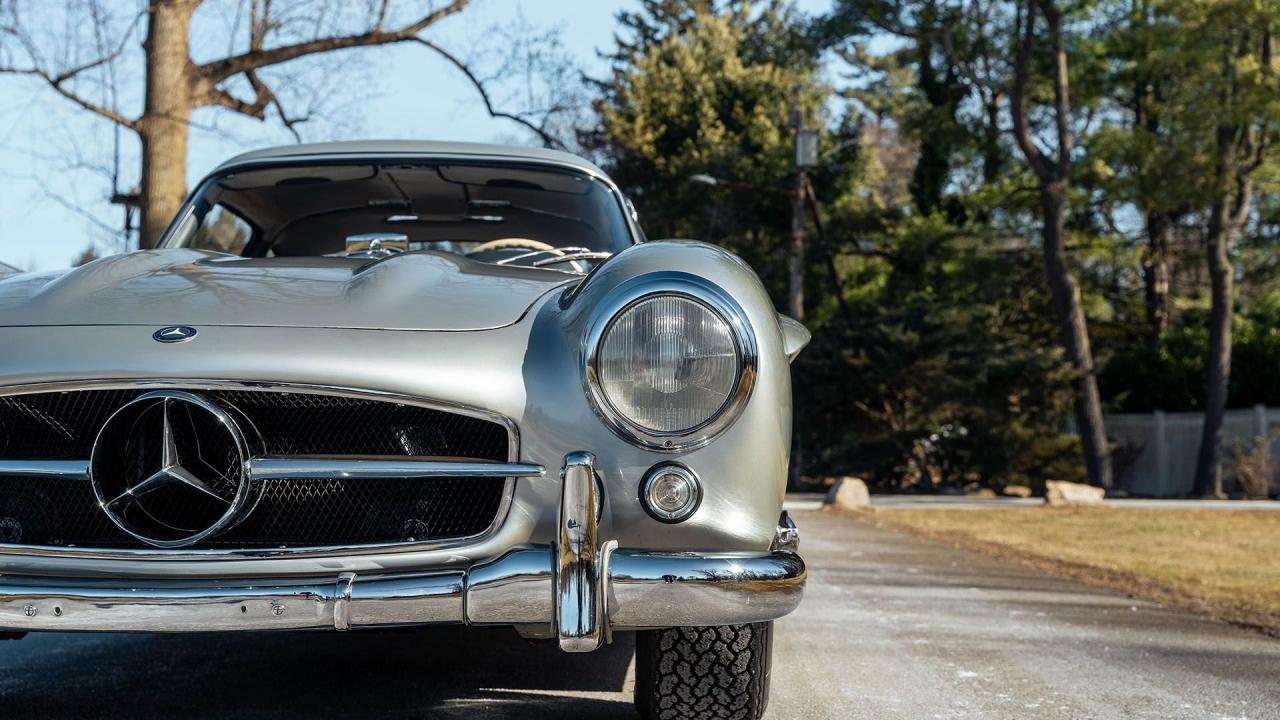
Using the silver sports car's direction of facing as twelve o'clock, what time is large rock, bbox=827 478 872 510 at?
The large rock is roughly at 7 o'clock from the silver sports car.

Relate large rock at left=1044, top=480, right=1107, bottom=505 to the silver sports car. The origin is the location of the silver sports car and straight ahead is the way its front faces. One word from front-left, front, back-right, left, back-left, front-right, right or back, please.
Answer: back-left

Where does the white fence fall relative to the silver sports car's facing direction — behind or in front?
behind

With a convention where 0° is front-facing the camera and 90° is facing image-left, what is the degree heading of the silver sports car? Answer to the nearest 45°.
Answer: approximately 0°
